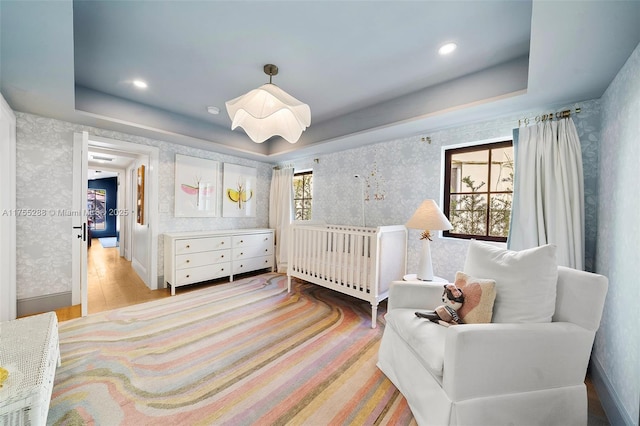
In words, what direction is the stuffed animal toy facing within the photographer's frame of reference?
facing to the left of the viewer

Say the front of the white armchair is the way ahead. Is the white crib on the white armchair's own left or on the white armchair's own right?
on the white armchair's own right

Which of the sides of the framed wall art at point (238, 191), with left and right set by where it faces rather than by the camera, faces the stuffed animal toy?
front

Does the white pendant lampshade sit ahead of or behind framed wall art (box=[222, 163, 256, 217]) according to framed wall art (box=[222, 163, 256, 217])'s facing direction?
ahead

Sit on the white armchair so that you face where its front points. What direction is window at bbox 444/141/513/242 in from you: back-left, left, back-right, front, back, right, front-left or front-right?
back-right

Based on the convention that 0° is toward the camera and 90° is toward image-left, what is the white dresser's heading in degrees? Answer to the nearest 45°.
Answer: approximately 315°

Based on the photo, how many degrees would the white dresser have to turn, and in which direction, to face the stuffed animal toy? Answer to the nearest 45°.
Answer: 0° — it already faces it
